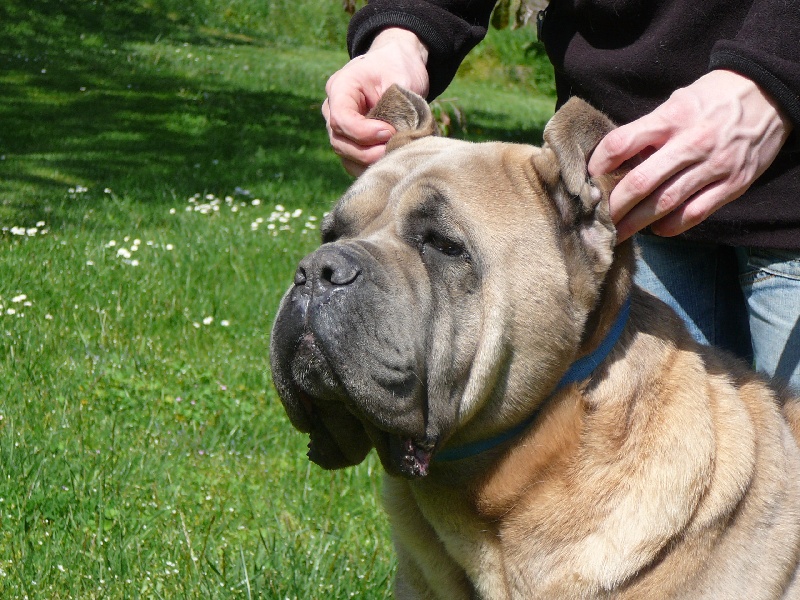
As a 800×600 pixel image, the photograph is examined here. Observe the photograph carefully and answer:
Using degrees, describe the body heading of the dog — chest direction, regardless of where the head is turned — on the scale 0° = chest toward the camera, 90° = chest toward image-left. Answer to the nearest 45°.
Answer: approximately 45°
